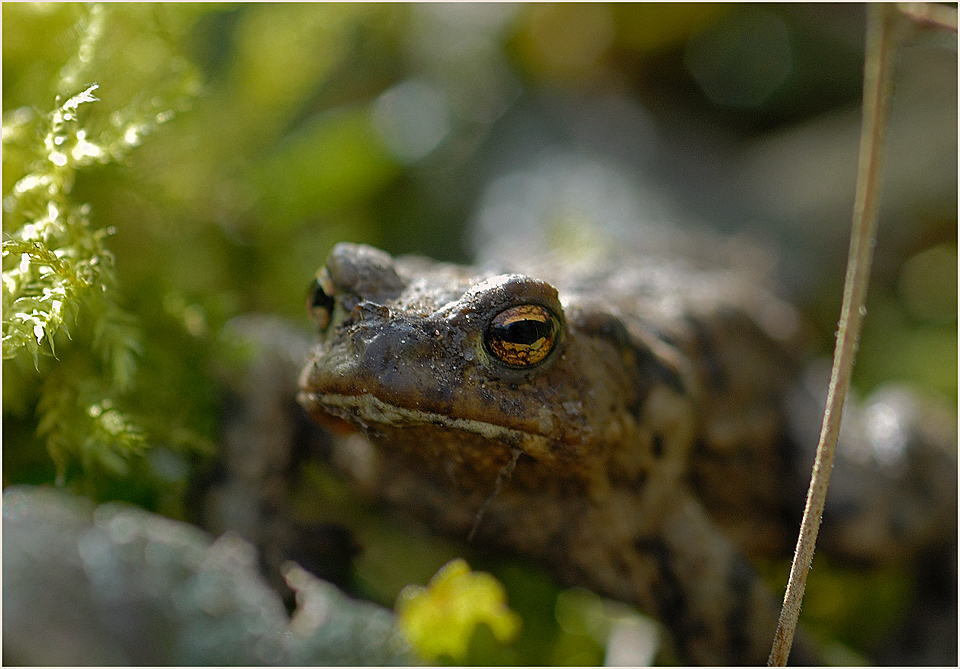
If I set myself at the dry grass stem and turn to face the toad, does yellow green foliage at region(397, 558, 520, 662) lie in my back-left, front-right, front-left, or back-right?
front-left

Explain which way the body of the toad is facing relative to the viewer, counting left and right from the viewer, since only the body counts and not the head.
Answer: facing the viewer and to the left of the viewer
